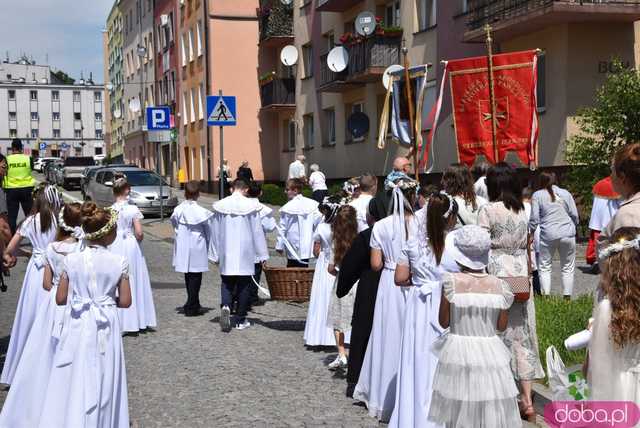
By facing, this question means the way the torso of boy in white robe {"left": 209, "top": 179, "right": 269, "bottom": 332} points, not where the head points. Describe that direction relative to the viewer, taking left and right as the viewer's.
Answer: facing away from the viewer

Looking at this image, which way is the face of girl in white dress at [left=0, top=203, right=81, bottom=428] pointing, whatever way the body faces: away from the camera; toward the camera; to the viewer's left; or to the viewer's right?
away from the camera

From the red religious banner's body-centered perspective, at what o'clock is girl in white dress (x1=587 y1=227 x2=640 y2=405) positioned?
The girl in white dress is roughly at 12 o'clock from the red religious banner.

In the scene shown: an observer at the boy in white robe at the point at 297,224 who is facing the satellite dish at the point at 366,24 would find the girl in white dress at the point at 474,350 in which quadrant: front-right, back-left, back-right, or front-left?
back-right

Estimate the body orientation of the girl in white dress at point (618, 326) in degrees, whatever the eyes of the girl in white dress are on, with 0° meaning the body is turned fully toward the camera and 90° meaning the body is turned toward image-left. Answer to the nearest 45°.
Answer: approximately 180°

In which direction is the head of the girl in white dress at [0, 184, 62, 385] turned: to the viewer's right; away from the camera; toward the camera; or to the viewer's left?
away from the camera

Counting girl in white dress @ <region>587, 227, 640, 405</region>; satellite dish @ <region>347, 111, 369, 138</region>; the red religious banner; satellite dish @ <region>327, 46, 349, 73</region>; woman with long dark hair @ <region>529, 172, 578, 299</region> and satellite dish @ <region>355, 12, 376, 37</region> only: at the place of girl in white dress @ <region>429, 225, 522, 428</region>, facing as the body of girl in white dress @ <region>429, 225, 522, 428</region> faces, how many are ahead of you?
5

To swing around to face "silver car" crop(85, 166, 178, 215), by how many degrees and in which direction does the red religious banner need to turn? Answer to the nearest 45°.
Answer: approximately 135° to its right

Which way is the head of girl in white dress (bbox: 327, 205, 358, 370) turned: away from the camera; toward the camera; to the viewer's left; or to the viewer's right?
away from the camera

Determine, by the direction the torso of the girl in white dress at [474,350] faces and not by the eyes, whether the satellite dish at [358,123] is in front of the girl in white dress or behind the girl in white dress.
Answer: in front

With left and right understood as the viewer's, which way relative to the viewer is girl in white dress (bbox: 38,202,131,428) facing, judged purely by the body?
facing away from the viewer

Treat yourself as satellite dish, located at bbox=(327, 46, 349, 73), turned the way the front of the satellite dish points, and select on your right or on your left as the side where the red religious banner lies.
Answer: on your left

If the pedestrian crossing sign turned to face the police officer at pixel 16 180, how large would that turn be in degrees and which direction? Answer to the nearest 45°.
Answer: approximately 90° to its right

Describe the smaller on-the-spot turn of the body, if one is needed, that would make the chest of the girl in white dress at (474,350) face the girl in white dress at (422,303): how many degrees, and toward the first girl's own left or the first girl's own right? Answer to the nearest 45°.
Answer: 0° — they already face them
